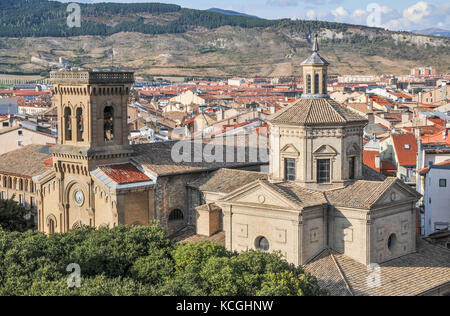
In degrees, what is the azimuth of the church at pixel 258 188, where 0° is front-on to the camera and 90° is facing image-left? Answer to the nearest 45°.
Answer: approximately 45°

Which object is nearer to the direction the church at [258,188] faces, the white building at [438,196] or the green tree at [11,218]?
the green tree

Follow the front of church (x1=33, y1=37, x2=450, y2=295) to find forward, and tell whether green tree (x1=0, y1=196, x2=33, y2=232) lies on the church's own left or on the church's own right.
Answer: on the church's own right
